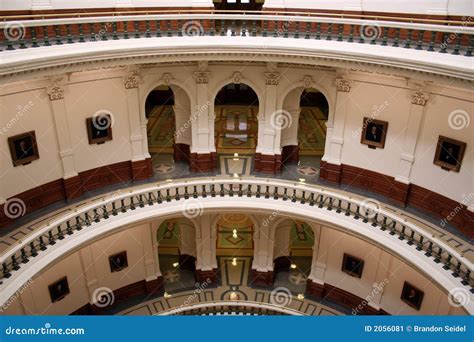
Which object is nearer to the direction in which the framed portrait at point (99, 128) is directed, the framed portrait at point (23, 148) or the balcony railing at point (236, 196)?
the balcony railing

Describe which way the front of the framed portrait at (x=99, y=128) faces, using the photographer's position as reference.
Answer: facing the viewer and to the right of the viewer

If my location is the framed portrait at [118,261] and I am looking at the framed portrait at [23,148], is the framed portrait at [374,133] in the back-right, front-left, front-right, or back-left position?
back-left

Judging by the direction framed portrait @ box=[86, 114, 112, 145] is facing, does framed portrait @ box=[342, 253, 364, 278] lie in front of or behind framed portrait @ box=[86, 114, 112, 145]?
in front

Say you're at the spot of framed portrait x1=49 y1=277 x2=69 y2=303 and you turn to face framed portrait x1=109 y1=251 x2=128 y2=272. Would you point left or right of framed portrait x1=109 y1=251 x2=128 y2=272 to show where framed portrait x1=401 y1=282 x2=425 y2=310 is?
right

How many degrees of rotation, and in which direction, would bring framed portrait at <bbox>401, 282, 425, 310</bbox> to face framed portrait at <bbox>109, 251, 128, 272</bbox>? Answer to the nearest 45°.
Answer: approximately 45° to its right

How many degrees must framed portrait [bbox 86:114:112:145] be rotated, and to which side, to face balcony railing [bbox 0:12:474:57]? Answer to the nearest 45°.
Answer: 0° — it already faces it

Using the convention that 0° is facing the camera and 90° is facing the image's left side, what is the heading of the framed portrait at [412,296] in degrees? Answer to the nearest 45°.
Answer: approximately 45°

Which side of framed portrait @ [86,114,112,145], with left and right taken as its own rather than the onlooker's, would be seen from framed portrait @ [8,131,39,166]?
right

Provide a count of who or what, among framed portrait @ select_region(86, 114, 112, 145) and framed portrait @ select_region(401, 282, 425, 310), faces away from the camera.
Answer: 0
